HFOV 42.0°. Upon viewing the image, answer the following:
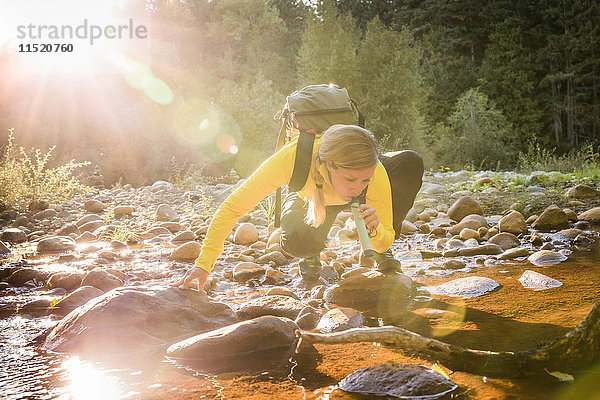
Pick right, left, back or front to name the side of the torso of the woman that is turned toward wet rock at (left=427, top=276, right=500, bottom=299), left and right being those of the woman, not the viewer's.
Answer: left

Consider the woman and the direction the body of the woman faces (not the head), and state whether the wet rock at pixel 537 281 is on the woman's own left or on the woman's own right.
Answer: on the woman's own left

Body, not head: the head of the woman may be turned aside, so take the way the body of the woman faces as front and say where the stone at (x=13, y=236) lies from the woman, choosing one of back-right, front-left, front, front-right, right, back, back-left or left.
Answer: back-right

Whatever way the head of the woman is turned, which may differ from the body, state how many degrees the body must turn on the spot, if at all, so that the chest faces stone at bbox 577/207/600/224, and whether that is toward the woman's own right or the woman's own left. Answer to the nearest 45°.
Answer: approximately 135° to the woman's own left

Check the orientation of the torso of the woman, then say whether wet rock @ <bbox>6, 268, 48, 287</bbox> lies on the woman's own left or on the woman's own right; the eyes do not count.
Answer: on the woman's own right

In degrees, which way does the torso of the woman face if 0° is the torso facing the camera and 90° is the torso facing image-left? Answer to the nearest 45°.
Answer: approximately 0°

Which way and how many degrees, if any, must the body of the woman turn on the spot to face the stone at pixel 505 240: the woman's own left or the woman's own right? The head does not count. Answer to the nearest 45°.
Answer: approximately 135° to the woman's own left

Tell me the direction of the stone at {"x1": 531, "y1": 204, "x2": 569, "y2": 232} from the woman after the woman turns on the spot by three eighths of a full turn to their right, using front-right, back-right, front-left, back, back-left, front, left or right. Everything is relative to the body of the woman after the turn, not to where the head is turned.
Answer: right
